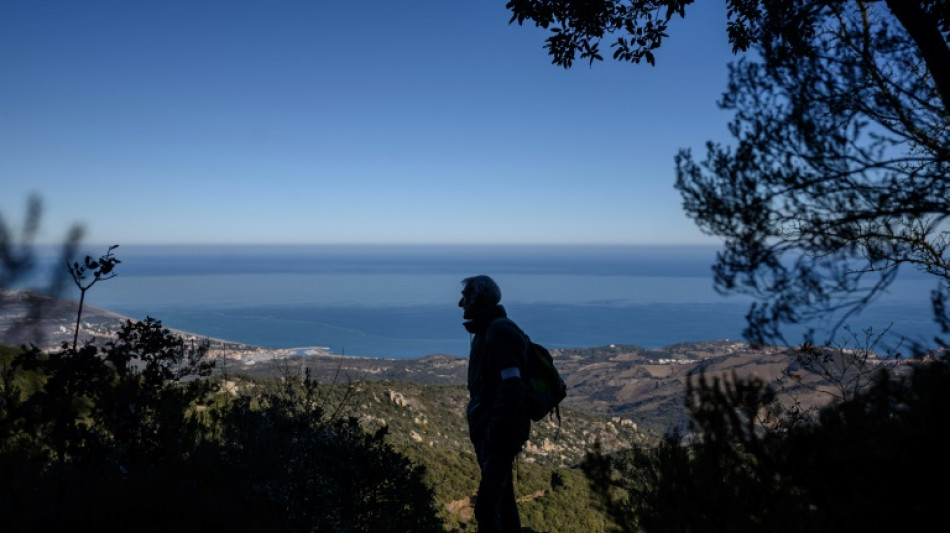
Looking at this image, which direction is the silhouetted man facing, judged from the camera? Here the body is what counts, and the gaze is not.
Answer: to the viewer's left

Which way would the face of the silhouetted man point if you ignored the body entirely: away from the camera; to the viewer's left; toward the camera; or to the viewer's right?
to the viewer's left
